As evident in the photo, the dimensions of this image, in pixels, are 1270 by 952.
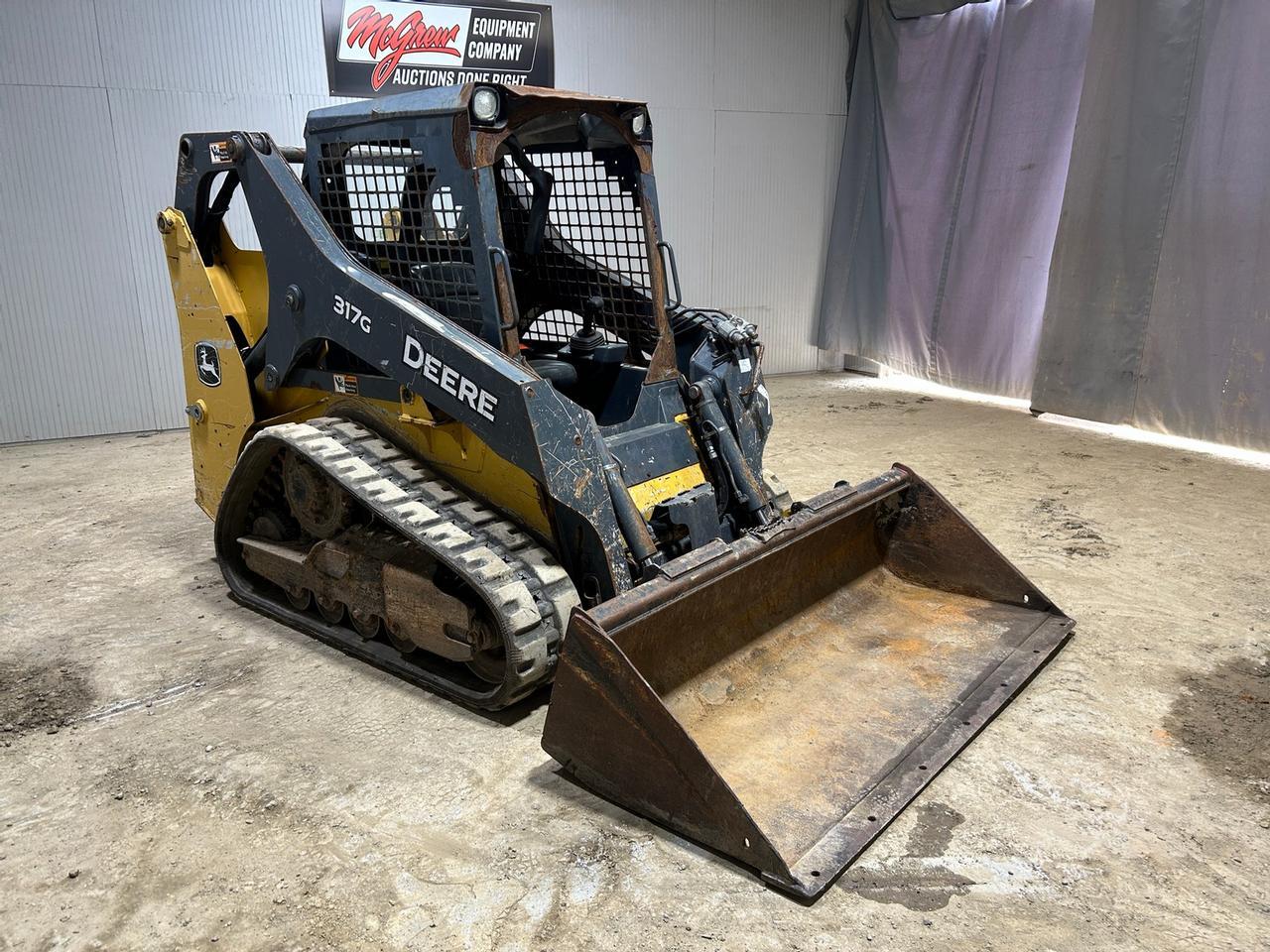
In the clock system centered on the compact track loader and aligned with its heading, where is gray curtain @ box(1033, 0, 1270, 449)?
The gray curtain is roughly at 9 o'clock from the compact track loader.

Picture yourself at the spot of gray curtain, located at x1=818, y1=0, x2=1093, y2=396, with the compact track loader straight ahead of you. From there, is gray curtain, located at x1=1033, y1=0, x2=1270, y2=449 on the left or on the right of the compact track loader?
left

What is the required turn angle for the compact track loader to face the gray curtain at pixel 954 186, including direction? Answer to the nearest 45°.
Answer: approximately 90° to its left

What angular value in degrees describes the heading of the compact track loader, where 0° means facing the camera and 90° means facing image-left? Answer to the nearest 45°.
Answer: approximately 315°
